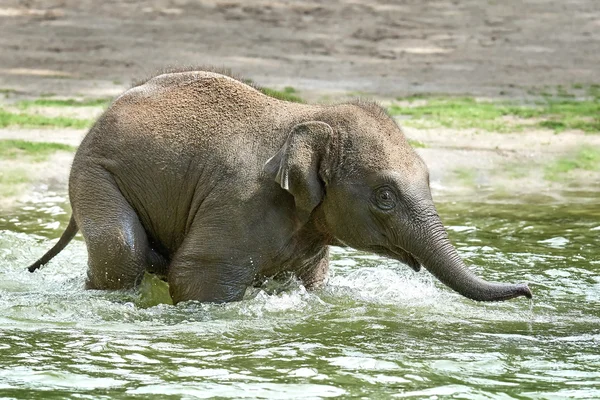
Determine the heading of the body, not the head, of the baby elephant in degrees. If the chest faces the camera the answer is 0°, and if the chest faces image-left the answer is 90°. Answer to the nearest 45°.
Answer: approximately 270°
